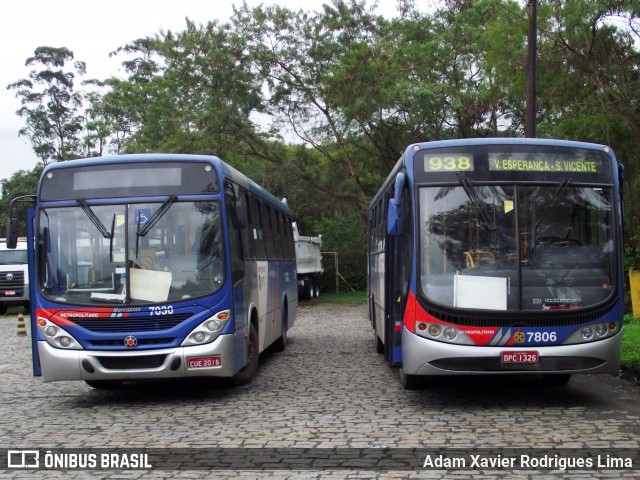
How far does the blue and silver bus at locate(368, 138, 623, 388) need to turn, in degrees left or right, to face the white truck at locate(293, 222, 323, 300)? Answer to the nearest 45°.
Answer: approximately 180°

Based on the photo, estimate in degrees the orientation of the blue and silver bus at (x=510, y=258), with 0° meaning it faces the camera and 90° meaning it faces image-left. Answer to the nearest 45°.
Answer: approximately 0°

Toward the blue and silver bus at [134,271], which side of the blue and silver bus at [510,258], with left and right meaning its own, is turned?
right
